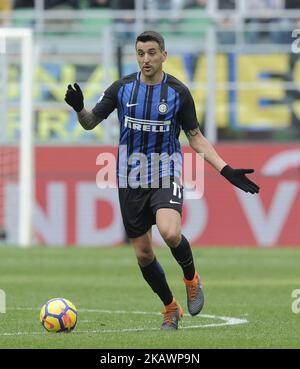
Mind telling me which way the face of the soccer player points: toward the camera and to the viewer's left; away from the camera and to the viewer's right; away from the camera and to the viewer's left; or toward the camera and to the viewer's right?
toward the camera and to the viewer's left

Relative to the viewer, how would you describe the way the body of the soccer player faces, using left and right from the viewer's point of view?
facing the viewer
